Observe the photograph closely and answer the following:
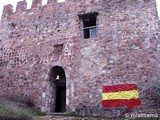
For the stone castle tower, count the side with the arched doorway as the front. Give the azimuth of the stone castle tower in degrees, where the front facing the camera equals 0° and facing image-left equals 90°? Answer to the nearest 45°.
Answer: approximately 0°
